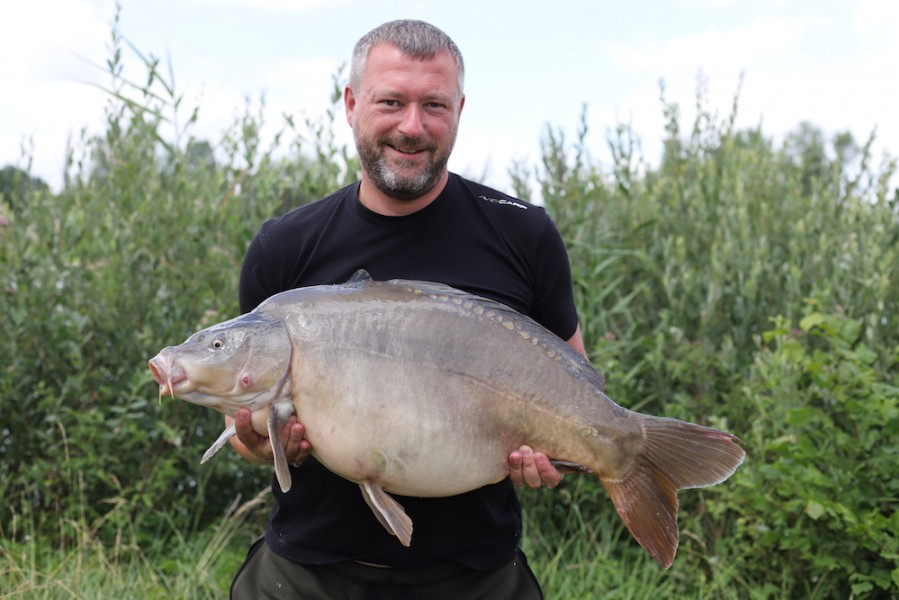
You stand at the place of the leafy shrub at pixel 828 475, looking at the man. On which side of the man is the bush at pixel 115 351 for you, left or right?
right

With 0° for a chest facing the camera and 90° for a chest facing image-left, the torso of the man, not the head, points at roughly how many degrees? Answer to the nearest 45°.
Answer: approximately 0°

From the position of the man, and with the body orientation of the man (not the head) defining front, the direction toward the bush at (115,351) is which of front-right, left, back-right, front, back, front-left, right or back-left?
back-right

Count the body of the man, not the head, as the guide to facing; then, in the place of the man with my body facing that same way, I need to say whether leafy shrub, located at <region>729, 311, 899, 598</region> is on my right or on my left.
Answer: on my left

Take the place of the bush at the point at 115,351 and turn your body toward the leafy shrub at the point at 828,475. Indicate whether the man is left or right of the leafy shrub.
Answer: right
